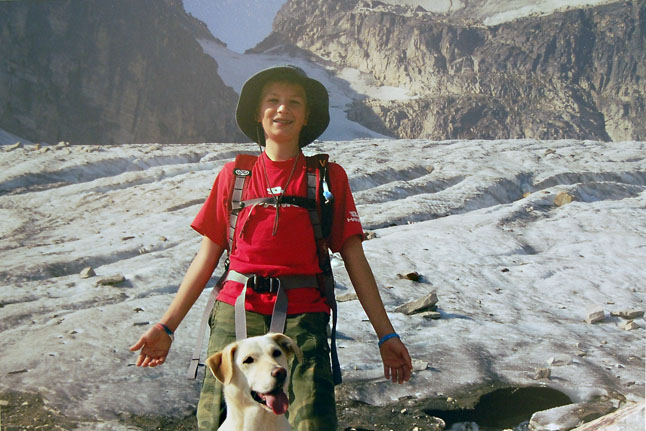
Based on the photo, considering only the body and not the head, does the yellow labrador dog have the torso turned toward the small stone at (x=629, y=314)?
no

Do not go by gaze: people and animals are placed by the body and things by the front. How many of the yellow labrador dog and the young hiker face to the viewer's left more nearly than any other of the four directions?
0

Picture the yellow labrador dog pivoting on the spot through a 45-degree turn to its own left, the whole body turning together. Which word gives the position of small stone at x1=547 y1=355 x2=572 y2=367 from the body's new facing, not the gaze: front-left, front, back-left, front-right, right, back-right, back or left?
front-left

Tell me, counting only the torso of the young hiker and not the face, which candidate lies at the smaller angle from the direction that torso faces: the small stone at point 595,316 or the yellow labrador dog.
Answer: the yellow labrador dog

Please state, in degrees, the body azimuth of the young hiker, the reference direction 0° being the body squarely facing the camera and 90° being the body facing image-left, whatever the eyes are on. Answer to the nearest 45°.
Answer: approximately 0°

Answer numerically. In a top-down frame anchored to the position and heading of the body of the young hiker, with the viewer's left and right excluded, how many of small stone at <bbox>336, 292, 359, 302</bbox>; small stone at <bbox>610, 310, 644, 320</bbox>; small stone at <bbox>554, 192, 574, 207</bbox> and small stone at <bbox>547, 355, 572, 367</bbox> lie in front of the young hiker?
0

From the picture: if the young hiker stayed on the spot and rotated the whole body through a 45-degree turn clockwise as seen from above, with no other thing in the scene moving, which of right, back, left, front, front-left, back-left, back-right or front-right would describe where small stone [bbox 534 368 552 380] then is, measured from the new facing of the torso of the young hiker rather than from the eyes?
back

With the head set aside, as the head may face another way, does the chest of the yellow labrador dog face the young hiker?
no

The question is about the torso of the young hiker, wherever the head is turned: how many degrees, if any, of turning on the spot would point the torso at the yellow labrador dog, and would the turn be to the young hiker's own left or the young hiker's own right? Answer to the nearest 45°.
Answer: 0° — they already face it

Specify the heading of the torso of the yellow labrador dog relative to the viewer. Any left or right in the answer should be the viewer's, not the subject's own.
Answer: facing the viewer and to the right of the viewer

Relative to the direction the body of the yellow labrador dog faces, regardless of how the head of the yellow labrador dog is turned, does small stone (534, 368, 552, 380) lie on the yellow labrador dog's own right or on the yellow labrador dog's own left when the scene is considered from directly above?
on the yellow labrador dog's own left

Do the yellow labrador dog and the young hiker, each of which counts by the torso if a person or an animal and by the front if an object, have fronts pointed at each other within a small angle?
no

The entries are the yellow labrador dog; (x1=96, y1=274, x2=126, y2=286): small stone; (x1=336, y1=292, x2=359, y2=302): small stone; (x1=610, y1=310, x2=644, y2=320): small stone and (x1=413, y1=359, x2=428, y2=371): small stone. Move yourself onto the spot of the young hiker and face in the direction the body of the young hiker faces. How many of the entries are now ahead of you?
1
